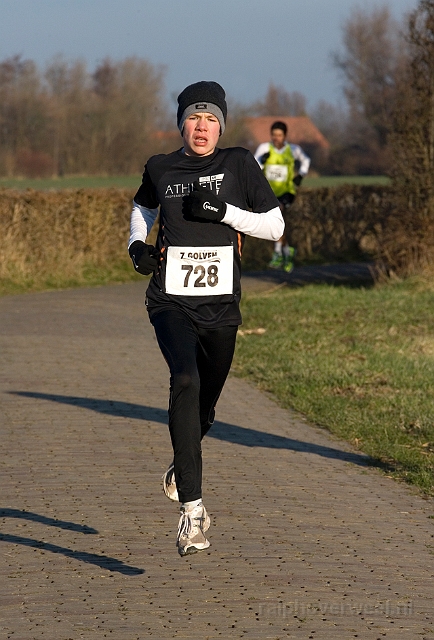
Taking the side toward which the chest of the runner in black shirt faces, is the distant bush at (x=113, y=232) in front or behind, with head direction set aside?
behind

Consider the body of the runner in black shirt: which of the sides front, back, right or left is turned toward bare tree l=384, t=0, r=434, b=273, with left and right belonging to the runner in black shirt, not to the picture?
back

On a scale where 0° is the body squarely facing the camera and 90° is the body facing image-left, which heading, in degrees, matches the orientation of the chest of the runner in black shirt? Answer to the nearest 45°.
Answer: approximately 0°
